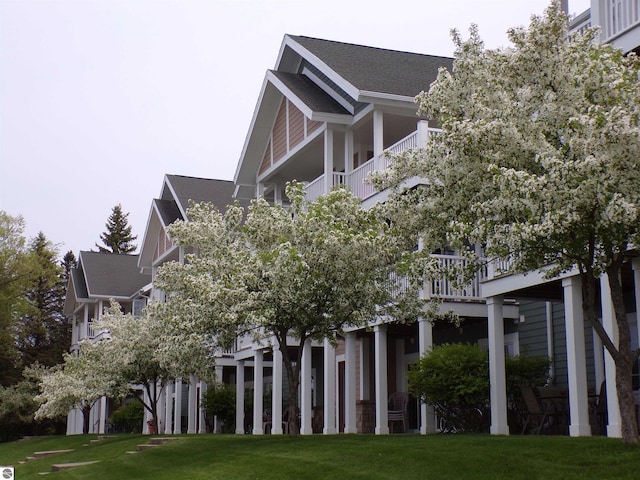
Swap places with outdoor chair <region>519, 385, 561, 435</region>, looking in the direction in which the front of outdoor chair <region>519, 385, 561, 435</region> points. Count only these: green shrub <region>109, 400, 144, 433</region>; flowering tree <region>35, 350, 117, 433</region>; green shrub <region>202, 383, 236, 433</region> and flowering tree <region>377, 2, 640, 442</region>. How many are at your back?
3

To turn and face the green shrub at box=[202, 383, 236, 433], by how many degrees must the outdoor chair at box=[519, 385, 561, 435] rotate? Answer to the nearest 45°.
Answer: approximately 180°

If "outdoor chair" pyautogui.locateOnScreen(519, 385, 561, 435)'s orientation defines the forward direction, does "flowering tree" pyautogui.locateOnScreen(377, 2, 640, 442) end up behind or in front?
in front

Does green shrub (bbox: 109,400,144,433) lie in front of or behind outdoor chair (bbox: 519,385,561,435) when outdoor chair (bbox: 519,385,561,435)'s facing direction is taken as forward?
behind

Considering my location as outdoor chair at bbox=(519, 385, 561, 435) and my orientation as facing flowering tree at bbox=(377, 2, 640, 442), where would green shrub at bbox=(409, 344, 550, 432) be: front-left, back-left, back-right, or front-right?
back-right

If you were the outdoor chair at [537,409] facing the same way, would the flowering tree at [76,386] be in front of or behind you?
behind
